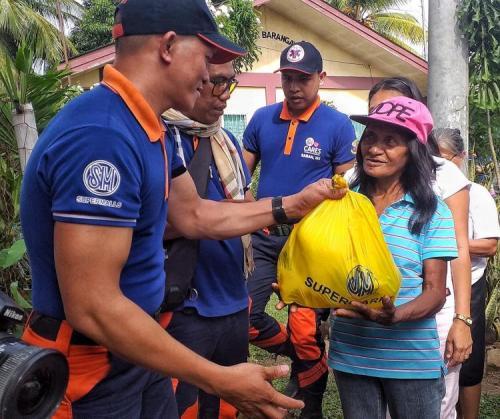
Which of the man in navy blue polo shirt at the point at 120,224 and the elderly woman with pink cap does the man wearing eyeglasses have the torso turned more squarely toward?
the elderly woman with pink cap

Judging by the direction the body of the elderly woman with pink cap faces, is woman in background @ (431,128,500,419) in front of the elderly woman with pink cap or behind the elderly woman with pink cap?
behind

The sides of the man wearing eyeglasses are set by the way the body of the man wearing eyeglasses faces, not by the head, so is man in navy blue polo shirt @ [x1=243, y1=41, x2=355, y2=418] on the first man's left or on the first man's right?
on the first man's left

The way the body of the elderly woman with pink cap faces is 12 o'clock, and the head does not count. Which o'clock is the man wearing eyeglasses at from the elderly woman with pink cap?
The man wearing eyeglasses is roughly at 2 o'clock from the elderly woman with pink cap.

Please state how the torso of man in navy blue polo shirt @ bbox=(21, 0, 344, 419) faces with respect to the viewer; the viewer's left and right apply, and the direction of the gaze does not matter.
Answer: facing to the right of the viewer

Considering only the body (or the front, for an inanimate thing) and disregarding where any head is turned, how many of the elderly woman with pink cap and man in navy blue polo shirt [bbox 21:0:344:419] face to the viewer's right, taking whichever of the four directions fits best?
1

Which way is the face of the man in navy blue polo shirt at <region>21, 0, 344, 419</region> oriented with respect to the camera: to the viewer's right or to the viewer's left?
to the viewer's right

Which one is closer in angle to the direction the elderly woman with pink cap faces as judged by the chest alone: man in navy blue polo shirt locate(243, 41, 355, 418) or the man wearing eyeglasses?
the man wearing eyeglasses

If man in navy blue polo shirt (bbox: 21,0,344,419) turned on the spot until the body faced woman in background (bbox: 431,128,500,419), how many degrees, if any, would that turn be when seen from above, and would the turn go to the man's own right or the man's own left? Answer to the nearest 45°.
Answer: approximately 45° to the man's own left

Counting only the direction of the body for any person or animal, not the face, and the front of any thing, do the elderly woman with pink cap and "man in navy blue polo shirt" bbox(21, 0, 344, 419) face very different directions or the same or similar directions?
very different directions

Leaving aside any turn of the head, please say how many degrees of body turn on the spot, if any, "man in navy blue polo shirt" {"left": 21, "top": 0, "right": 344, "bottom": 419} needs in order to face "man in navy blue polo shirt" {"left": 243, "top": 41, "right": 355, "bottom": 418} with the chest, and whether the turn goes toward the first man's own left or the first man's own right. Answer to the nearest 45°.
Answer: approximately 90° to the first man's own left

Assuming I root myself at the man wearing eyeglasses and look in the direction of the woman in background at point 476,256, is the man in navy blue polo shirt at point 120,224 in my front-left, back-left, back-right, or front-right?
back-right

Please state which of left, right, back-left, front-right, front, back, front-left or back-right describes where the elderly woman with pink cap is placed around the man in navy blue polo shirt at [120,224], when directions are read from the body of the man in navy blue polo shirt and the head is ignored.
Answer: front-left

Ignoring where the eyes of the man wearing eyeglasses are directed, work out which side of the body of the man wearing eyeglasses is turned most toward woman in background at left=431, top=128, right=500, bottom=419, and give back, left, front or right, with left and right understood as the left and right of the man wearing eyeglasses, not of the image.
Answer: left
